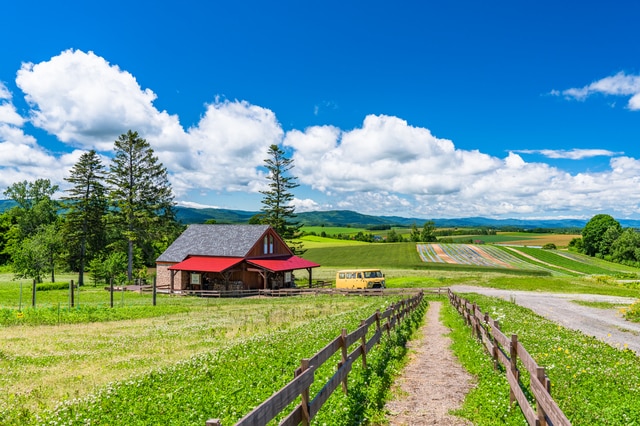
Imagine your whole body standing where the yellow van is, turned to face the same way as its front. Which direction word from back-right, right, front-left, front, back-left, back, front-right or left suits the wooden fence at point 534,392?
front-right

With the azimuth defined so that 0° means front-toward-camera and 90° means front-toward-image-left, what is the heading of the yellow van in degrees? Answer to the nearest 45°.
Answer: approximately 315°

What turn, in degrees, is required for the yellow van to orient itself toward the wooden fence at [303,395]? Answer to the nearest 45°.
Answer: approximately 45° to its right
